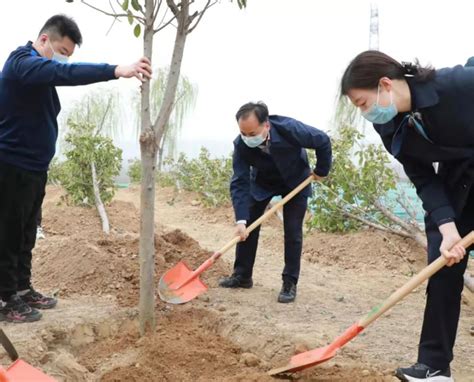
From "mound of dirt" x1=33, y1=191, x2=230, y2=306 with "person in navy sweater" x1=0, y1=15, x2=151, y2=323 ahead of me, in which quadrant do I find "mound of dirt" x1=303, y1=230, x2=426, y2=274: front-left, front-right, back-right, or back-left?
back-left

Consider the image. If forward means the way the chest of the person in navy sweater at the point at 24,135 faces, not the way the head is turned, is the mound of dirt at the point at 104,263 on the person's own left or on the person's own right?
on the person's own left

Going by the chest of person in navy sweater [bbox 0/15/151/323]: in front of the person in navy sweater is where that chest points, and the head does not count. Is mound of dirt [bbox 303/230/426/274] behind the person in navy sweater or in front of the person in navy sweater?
in front

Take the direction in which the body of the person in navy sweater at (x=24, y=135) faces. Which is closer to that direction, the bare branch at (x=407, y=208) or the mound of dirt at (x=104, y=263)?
the bare branch

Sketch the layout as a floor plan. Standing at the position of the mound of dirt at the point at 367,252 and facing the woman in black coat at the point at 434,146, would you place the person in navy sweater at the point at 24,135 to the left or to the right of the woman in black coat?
right

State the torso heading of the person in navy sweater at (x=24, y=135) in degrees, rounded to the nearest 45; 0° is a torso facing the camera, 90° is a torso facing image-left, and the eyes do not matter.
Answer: approximately 270°

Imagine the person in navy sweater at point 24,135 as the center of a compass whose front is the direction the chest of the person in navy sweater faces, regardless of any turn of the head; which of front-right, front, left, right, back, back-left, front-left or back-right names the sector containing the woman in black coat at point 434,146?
front-right

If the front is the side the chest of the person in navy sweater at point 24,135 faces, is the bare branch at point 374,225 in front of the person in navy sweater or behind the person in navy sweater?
in front

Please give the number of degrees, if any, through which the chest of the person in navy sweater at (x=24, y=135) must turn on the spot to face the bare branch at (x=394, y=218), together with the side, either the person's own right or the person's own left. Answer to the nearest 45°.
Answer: approximately 45° to the person's own left
